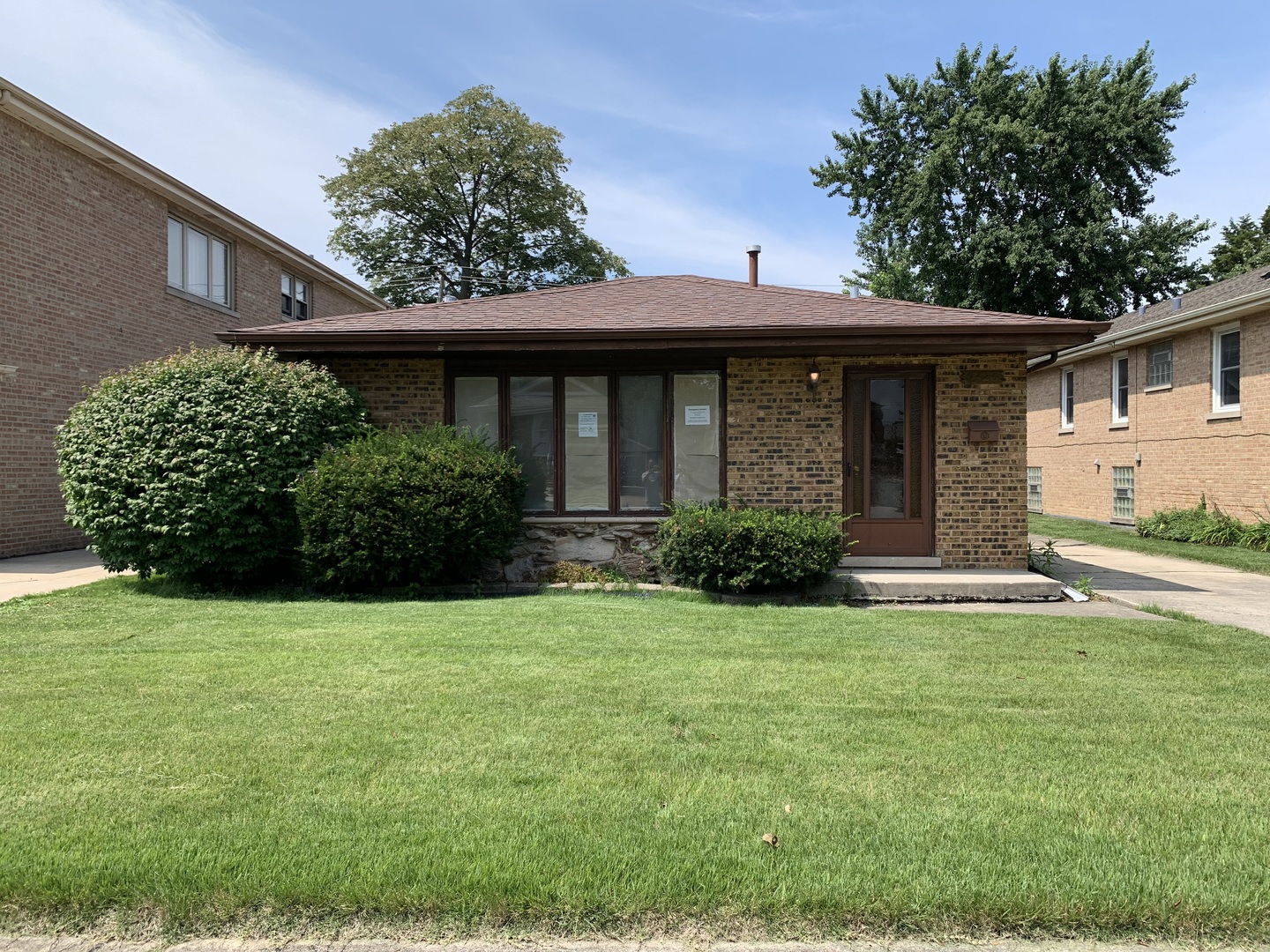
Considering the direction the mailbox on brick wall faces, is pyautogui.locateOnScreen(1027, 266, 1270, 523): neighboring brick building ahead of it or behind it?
behind

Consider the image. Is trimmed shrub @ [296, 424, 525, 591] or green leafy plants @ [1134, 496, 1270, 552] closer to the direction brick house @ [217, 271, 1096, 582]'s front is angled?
the trimmed shrub

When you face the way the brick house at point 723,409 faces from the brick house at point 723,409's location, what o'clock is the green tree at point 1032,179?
The green tree is roughly at 7 o'clock from the brick house.

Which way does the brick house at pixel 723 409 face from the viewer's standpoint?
toward the camera

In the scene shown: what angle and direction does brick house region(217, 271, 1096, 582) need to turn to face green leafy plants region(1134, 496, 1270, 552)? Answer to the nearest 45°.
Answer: approximately 135° to its left

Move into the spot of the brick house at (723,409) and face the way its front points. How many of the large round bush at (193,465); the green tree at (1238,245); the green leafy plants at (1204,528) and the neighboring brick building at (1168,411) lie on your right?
1

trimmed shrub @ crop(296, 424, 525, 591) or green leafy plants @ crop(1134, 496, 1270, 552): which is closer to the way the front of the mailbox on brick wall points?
the trimmed shrub

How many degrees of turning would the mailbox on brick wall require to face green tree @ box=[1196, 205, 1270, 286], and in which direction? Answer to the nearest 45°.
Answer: approximately 180°

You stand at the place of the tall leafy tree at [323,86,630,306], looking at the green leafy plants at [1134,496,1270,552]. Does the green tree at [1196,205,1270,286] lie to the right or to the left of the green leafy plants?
left

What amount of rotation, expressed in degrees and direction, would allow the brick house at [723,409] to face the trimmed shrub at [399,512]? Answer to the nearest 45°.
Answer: approximately 90° to its right

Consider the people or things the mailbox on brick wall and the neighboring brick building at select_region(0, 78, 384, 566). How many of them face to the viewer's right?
0

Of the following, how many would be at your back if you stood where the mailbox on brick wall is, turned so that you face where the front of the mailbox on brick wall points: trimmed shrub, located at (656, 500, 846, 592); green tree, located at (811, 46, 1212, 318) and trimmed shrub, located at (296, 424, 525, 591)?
1

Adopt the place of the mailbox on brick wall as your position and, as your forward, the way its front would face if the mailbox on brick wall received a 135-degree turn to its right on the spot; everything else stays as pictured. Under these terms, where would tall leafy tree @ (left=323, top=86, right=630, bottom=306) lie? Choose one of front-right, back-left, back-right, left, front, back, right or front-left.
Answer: front

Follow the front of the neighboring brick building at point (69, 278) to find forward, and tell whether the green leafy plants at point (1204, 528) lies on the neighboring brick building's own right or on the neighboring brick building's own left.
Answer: on the neighboring brick building's own left

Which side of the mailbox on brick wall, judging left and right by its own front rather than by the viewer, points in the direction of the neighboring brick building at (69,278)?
right

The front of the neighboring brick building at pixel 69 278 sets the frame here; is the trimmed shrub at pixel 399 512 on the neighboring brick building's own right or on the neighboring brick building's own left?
on the neighboring brick building's own left

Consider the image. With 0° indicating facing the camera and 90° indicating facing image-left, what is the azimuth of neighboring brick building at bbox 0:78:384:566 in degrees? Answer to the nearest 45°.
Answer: approximately 45°
